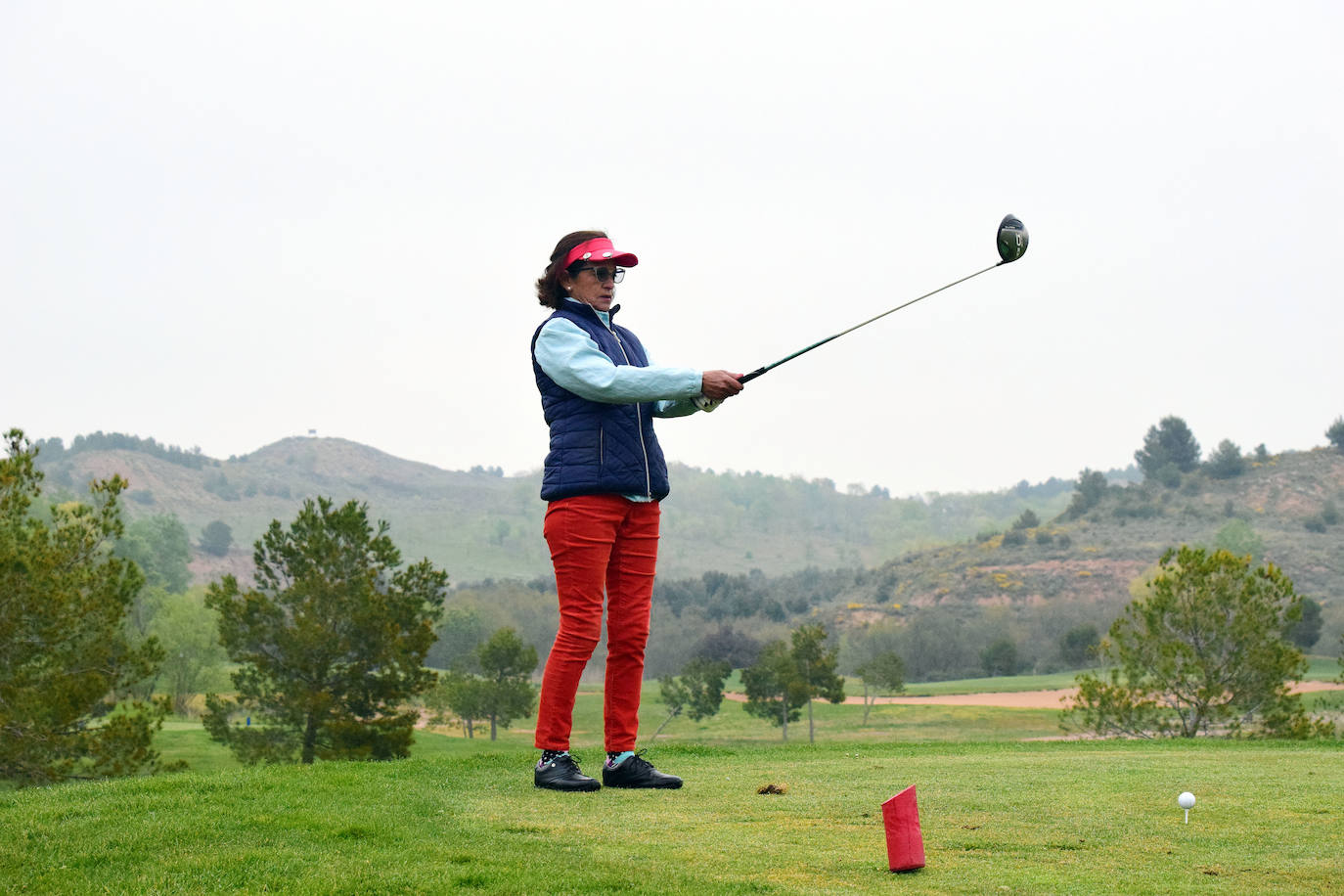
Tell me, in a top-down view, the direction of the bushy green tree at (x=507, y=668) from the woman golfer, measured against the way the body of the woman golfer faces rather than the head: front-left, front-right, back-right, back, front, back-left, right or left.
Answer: back-left

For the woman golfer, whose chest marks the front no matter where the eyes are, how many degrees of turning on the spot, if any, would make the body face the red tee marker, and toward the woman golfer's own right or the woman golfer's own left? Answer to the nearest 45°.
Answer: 0° — they already face it

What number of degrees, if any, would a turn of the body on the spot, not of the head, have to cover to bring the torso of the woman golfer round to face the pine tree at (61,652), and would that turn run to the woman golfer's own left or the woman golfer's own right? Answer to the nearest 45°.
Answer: approximately 180°

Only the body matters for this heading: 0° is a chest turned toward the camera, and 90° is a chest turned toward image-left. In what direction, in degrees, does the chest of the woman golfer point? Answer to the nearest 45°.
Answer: approximately 315°

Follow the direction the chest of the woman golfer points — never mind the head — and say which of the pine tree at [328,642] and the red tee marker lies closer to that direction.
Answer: the red tee marker

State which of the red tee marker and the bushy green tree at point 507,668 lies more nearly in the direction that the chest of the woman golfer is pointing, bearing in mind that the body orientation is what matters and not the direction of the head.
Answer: the red tee marker

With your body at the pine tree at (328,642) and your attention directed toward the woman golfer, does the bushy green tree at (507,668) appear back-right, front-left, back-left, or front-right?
back-left

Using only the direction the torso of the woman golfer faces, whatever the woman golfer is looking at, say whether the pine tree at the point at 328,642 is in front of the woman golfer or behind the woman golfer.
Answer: behind
